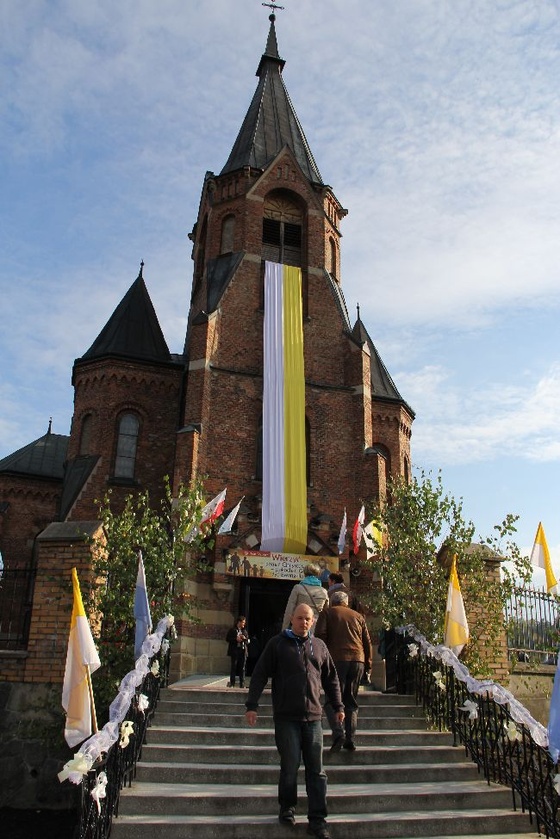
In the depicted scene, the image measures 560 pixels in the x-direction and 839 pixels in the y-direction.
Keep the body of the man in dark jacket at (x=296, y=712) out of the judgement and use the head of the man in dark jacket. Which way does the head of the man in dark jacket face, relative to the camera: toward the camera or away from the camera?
toward the camera

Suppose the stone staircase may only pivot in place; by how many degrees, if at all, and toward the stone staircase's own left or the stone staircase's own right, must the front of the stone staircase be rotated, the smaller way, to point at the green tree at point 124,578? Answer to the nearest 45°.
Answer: approximately 135° to the stone staircase's own right

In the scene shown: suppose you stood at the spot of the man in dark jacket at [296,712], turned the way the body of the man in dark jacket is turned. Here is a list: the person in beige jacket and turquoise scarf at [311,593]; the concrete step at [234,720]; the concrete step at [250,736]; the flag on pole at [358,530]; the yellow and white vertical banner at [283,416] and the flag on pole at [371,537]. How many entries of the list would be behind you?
6

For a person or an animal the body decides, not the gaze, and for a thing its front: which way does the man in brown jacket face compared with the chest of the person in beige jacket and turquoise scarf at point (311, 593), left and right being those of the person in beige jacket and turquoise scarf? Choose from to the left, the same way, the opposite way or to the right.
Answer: the same way

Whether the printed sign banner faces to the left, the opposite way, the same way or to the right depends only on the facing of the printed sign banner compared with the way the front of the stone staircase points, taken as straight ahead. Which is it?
the same way

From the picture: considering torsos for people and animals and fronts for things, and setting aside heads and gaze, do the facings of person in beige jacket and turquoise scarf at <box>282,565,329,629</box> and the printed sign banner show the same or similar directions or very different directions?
very different directions

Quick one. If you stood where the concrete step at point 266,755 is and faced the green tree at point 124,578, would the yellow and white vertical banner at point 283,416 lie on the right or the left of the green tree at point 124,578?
right

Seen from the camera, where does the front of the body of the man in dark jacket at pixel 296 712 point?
toward the camera

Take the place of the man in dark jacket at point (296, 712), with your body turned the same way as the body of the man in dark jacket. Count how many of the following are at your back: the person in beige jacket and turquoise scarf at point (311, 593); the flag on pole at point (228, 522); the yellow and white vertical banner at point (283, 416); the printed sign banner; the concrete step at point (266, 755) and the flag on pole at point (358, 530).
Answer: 6

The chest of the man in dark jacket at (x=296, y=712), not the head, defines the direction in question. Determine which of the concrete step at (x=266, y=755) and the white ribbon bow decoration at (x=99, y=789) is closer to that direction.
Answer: the white ribbon bow decoration

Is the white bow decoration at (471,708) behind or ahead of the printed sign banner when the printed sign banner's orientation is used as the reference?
ahead

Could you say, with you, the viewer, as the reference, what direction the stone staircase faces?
facing the viewer

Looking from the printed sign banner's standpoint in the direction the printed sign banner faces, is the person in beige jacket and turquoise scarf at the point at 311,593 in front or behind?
in front

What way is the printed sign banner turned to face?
toward the camera

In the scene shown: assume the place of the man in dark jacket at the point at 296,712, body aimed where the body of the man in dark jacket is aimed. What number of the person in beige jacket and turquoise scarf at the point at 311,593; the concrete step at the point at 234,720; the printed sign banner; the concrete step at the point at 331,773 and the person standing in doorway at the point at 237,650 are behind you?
5

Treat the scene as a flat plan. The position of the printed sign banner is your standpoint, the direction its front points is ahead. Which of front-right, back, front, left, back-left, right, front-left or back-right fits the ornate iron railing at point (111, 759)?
front

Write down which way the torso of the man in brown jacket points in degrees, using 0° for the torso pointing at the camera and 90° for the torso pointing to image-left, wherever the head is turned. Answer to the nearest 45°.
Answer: approximately 180°

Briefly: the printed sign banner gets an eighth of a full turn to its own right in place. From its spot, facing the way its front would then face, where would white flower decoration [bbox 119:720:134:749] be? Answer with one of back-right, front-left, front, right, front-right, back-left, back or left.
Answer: front-left

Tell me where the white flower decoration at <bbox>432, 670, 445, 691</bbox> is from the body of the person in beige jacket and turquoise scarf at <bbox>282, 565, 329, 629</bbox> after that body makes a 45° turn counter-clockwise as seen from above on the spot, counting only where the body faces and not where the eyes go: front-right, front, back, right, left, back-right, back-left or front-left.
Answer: back-right

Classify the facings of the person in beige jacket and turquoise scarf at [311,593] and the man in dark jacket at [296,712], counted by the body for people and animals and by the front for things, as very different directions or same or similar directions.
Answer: very different directions

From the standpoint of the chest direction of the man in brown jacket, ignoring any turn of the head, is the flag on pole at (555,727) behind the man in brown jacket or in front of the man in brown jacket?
behind
